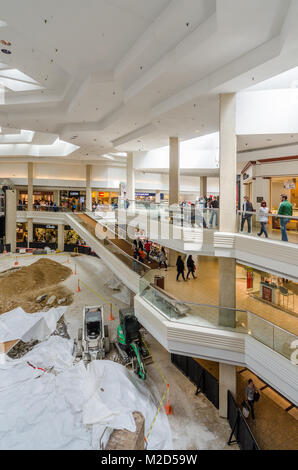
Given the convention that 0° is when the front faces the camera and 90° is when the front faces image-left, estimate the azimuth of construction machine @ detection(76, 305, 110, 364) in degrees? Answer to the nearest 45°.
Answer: approximately 0°

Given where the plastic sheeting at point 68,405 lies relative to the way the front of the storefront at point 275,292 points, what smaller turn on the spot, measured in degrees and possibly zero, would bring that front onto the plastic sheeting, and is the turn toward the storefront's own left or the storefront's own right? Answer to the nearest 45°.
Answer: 0° — it already faces it

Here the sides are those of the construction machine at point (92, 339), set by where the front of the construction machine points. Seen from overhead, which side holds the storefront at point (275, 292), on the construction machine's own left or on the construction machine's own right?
on the construction machine's own left

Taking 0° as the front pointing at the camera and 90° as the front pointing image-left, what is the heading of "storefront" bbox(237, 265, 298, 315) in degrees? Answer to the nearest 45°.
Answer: approximately 45°

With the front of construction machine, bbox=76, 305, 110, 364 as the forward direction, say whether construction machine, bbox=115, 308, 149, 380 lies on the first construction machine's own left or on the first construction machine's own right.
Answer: on the first construction machine's own left
